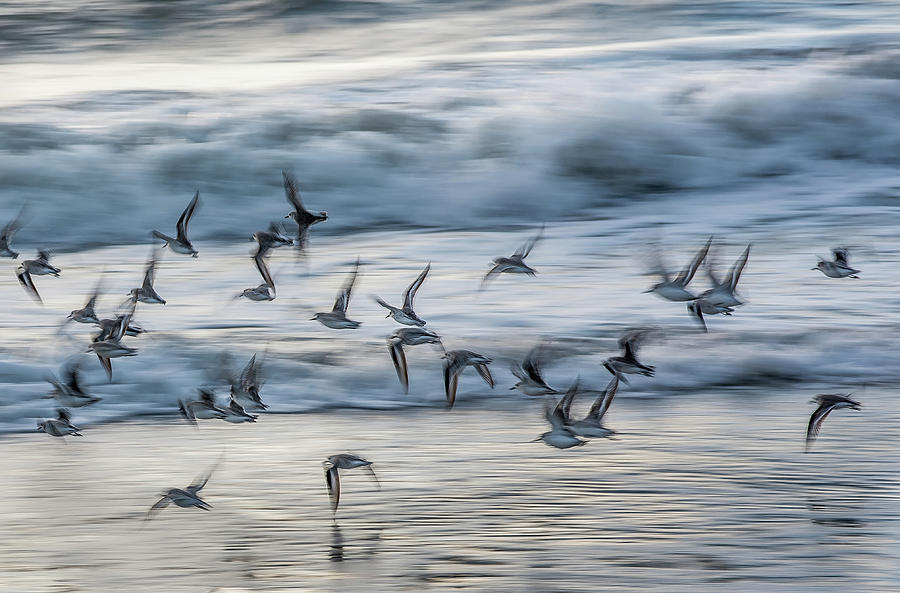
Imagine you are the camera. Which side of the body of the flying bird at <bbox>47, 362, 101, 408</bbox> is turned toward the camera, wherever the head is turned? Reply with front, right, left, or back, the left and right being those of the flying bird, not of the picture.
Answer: left

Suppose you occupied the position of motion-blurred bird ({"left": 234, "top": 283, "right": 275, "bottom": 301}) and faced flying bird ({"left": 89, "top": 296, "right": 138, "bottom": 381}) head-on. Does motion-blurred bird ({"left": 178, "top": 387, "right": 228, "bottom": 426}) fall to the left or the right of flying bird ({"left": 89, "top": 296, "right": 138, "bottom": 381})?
left

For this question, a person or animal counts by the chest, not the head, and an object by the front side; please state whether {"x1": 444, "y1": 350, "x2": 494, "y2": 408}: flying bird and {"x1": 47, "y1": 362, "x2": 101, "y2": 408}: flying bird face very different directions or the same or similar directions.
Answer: same or similar directions

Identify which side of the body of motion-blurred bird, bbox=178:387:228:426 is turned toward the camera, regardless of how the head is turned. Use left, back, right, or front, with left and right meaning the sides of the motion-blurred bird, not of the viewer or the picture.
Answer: left

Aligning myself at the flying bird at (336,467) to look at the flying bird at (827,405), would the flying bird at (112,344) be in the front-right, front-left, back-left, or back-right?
back-left
